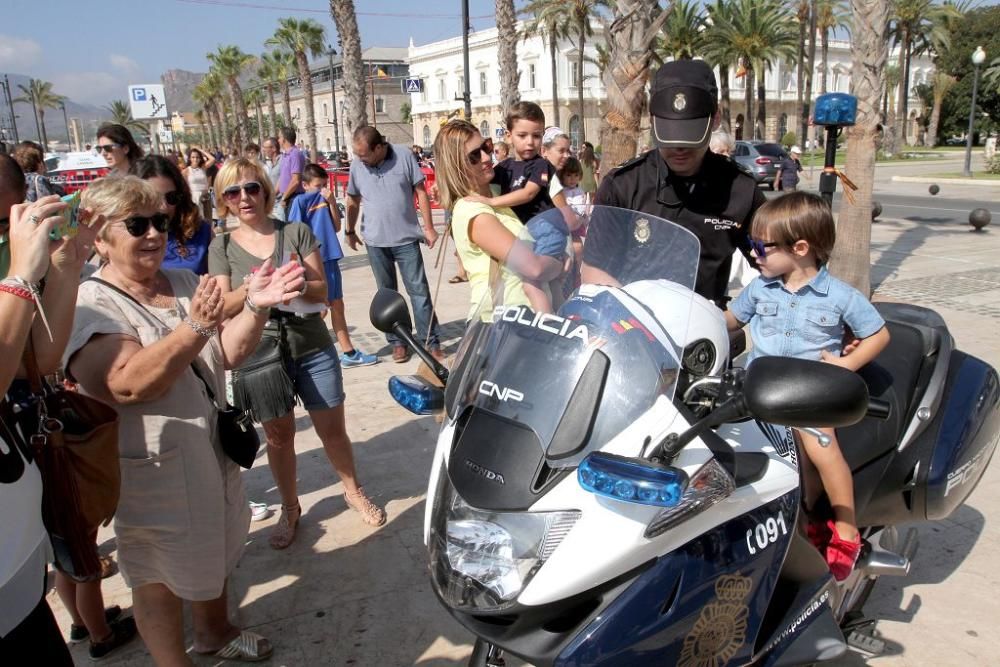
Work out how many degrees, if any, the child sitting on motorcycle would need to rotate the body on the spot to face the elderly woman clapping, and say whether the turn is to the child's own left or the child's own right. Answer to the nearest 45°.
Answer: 0° — they already face them

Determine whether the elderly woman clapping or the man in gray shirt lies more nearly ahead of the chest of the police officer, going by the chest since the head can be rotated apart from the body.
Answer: the elderly woman clapping

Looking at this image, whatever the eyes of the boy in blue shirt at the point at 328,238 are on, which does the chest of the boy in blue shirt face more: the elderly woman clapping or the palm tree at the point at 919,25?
the elderly woman clapping

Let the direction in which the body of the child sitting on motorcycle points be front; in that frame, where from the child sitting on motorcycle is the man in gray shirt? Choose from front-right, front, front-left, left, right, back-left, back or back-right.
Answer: right

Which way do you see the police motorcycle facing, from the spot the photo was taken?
facing the viewer and to the left of the viewer

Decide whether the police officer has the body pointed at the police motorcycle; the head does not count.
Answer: yes

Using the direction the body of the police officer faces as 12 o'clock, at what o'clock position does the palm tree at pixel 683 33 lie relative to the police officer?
The palm tree is roughly at 6 o'clock from the police officer.

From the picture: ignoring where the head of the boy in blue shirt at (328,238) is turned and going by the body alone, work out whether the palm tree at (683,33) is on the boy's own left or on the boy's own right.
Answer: on the boy's own left

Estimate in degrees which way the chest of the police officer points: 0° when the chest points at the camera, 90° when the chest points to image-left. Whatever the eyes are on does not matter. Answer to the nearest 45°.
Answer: approximately 0°

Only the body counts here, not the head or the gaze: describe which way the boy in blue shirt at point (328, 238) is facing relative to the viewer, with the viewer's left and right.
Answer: facing the viewer and to the right of the viewer
